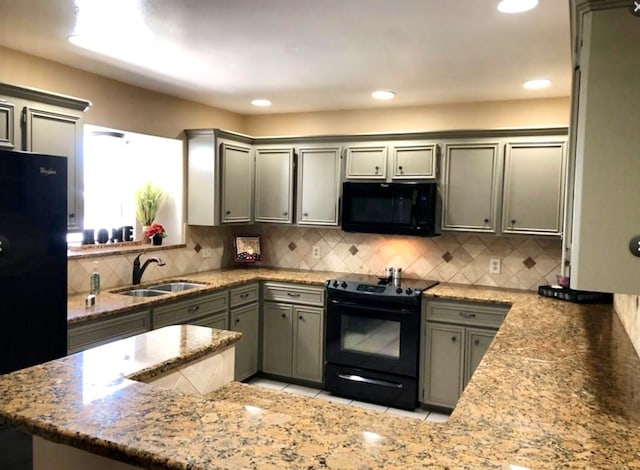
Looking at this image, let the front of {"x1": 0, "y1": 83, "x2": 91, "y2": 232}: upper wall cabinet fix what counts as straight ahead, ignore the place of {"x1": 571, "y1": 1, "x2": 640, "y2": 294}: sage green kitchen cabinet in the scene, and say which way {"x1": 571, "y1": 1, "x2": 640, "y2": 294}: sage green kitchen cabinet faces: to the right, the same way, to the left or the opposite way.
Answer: the opposite way

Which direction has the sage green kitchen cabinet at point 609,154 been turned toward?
to the viewer's left

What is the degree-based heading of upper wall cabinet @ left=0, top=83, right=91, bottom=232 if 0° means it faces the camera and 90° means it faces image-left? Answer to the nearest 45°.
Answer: approximately 315°
